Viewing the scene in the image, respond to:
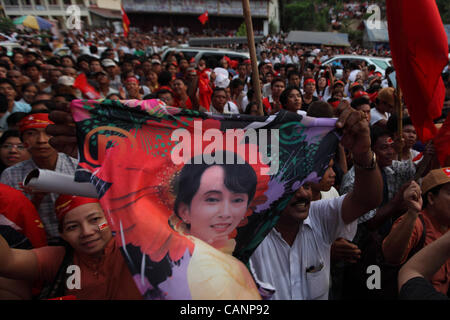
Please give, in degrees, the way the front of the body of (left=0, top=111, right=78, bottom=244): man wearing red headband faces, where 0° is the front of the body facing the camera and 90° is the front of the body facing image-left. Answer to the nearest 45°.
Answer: approximately 315°

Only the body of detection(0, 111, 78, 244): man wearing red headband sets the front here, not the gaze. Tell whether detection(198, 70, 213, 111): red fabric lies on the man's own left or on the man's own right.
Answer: on the man's own left

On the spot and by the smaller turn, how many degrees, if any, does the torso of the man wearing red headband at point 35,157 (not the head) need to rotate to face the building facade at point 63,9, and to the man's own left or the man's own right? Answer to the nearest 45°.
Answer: approximately 135° to the man's own left

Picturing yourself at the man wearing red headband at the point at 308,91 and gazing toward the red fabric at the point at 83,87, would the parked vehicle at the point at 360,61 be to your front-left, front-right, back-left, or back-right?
back-right
